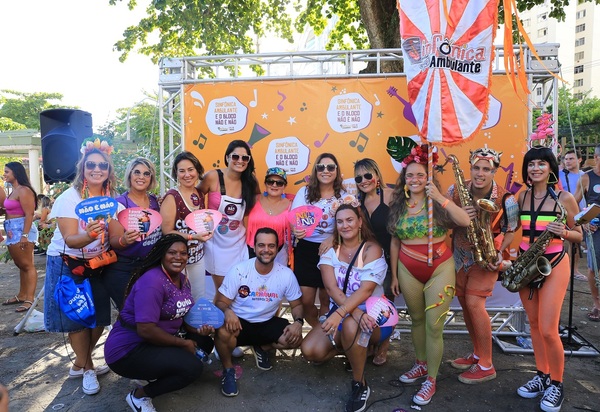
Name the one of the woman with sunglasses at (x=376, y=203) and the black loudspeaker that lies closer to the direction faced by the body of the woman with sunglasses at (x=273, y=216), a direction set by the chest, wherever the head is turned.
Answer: the woman with sunglasses

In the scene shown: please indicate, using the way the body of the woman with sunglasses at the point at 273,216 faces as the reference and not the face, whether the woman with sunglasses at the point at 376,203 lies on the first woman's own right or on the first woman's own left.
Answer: on the first woman's own left

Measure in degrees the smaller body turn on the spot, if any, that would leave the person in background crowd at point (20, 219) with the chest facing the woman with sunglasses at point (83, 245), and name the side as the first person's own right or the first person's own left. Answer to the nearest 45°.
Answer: approximately 90° to the first person's own left

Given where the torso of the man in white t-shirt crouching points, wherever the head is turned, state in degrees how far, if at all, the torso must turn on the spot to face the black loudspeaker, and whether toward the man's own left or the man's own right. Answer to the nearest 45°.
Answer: approximately 135° to the man's own right

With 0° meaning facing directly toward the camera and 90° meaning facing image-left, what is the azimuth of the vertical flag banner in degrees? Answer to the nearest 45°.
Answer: approximately 0°

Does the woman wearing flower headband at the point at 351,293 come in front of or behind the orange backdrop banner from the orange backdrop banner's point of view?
in front

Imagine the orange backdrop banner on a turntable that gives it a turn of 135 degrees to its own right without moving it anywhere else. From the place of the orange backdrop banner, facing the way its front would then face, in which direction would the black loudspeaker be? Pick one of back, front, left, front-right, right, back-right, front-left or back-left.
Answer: front-left

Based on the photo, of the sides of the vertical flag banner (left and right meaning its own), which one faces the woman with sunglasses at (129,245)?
right

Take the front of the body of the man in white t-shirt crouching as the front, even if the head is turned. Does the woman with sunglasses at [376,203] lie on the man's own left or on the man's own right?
on the man's own left
